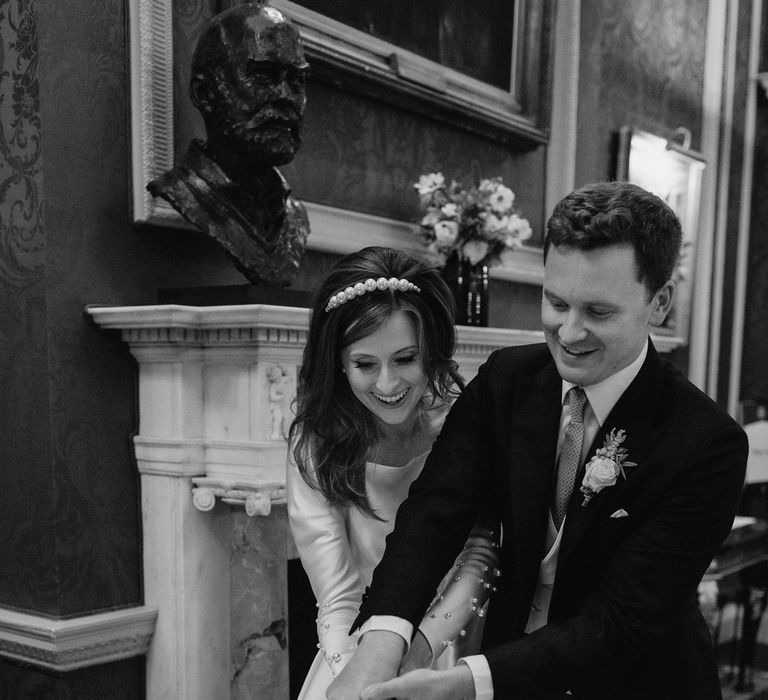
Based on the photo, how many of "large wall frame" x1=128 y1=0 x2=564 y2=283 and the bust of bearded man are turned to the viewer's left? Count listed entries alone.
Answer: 0

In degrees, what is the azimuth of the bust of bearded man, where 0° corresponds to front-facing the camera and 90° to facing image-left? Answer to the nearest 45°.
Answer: approximately 315°

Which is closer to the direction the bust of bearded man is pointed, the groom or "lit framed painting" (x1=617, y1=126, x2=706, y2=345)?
the groom

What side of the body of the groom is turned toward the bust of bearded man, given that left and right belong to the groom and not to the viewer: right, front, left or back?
right

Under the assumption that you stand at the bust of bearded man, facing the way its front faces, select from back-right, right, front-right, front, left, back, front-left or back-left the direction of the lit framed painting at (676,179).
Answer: left

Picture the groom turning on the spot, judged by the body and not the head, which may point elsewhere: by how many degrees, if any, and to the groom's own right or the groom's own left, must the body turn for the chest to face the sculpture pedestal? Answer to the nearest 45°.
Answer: approximately 90° to the groom's own right

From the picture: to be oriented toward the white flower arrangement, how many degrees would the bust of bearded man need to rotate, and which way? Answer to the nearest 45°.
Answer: approximately 90° to its left

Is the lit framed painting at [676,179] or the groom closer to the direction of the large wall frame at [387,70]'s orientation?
the groom

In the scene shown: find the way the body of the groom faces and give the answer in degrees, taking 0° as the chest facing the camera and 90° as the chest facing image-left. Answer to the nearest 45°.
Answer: approximately 45°
